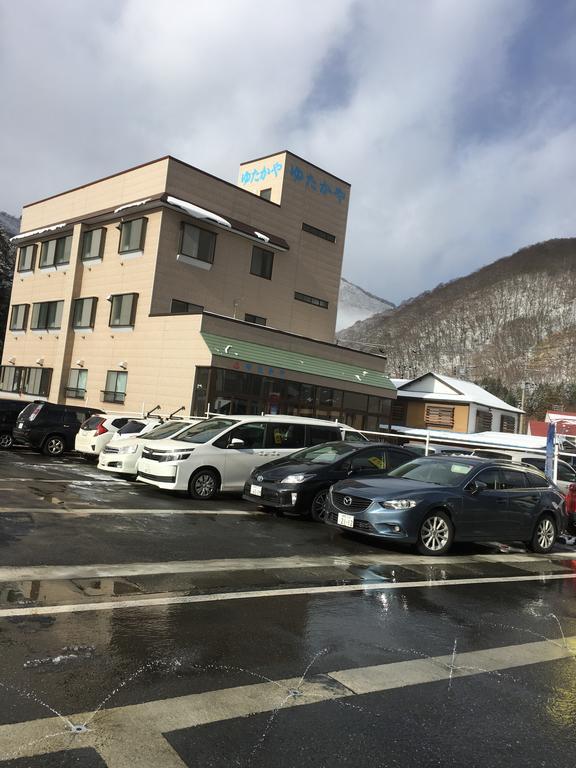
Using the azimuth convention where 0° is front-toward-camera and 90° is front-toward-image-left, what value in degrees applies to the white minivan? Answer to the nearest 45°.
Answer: approximately 45°

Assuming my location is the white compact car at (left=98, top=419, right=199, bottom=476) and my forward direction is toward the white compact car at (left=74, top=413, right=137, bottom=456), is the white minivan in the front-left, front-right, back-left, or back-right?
back-right

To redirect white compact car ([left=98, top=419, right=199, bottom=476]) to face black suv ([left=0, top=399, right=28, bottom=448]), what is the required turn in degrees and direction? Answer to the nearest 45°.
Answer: approximately 90° to its right

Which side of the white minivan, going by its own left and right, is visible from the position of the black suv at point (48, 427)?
right

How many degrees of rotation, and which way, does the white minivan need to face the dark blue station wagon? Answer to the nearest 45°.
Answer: approximately 90° to its left

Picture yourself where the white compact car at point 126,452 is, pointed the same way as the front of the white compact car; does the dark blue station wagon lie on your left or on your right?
on your left

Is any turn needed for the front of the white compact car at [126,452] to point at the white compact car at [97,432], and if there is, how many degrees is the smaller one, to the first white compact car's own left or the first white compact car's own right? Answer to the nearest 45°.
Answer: approximately 135° to the first white compact car's own right

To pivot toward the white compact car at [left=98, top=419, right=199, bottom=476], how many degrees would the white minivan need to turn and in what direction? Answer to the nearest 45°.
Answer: approximately 90° to its right

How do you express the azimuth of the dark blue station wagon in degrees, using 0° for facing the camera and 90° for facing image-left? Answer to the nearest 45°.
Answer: approximately 45°

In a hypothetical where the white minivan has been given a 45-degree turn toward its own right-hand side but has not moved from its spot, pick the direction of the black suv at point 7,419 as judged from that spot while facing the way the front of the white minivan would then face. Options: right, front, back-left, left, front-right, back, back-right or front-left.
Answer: front-right

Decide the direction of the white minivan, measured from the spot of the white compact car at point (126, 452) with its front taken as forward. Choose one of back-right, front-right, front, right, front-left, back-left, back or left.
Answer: left
